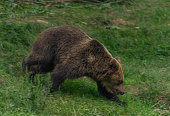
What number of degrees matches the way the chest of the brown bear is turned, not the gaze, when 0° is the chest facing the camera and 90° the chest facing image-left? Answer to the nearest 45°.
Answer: approximately 270°
